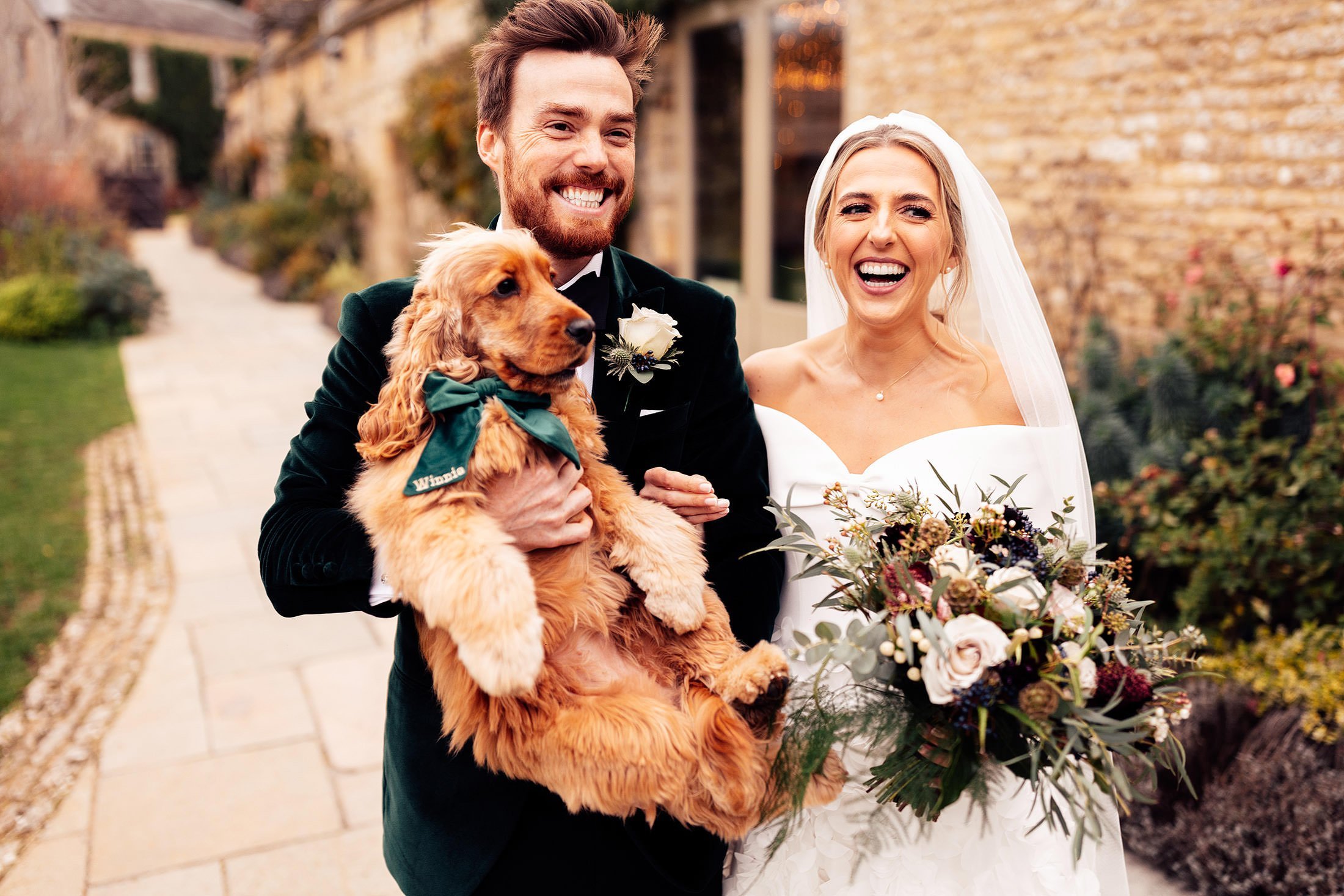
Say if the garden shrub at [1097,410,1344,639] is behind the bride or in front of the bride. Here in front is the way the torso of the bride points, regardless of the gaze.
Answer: behind

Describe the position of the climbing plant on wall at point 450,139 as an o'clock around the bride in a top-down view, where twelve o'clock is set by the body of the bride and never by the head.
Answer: The climbing plant on wall is roughly at 5 o'clock from the bride.

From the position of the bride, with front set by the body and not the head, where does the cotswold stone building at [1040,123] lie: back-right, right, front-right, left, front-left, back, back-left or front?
back

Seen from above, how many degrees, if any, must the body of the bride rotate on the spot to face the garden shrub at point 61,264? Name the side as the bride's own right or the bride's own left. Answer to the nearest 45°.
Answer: approximately 135° to the bride's own right

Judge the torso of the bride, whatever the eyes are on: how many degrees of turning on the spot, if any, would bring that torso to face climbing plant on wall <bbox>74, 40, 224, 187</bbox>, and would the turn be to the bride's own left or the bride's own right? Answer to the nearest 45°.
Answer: approximately 135° to the bride's own right

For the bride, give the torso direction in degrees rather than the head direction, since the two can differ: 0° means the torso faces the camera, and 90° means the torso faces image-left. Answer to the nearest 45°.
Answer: approximately 0°

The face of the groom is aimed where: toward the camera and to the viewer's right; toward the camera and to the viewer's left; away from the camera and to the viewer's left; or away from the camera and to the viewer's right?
toward the camera and to the viewer's right

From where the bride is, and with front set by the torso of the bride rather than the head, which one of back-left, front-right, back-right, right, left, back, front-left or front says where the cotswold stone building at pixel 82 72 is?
back-right
